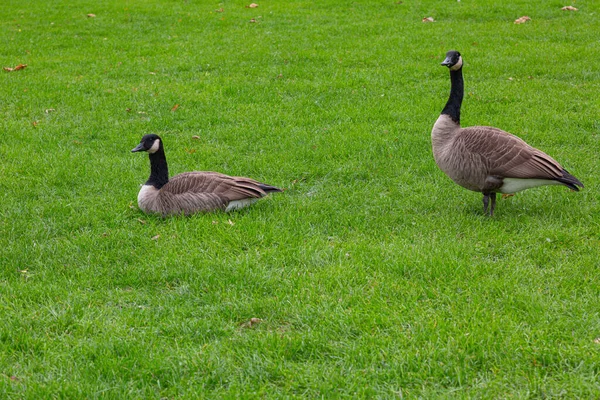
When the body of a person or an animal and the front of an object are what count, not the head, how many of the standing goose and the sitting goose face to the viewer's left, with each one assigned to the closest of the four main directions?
2

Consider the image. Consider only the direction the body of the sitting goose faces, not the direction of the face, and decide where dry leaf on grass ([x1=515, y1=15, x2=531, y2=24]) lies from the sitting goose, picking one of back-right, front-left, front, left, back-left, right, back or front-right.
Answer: back-right

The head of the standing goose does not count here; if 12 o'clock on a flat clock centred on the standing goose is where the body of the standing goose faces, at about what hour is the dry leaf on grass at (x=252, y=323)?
The dry leaf on grass is roughly at 10 o'clock from the standing goose.

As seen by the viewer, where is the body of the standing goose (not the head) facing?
to the viewer's left

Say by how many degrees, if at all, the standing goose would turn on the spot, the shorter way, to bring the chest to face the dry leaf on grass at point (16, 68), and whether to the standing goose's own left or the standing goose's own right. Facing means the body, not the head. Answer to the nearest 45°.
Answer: approximately 45° to the standing goose's own right

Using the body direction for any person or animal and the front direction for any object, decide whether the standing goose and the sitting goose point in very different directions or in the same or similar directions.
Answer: same or similar directions

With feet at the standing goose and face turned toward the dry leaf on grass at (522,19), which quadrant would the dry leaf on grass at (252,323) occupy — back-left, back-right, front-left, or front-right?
back-left

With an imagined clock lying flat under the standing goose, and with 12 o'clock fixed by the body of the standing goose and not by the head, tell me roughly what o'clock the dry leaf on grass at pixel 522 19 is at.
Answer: The dry leaf on grass is roughly at 3 o'clock from the standing goose.

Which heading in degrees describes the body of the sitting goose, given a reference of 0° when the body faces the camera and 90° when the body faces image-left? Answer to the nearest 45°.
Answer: approximately 90°

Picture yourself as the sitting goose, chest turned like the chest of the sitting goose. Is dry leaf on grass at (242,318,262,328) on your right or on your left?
on your left
